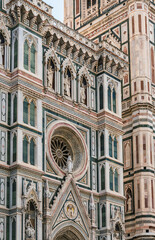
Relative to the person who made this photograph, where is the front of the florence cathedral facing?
facing the viewer and to the right of the viewer

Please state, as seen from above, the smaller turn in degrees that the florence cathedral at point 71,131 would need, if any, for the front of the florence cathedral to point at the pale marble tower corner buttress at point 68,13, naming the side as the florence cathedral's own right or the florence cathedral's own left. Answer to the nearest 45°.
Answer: approximately 135° to the florence cathedral's own left
